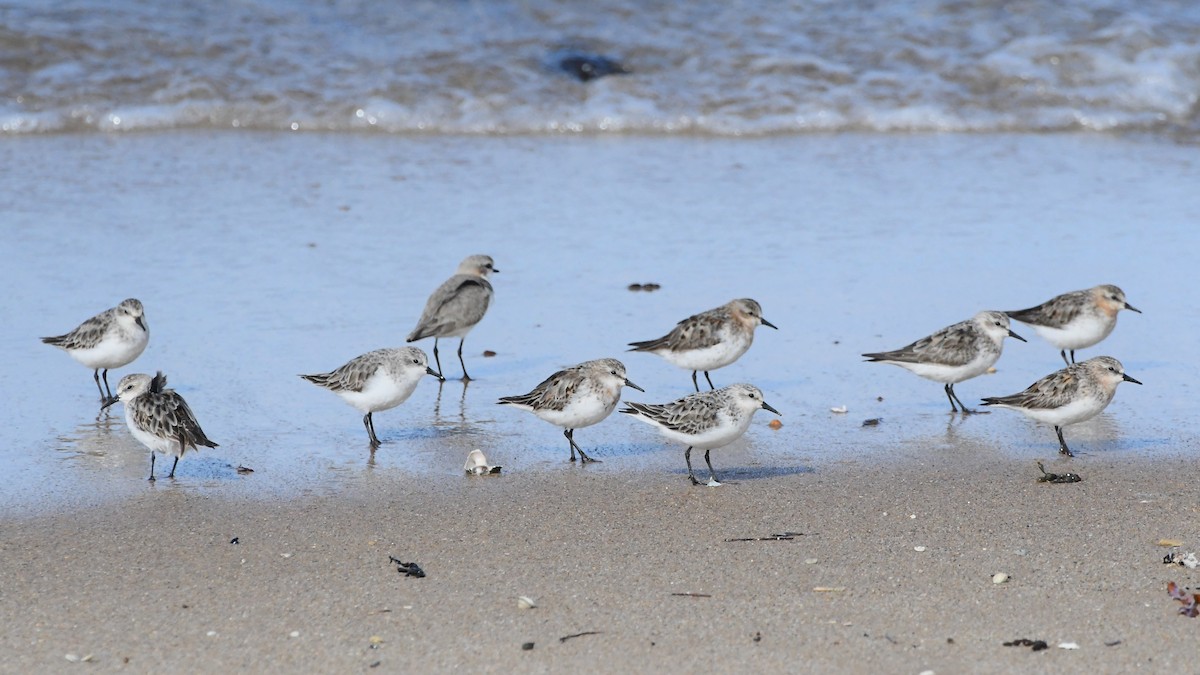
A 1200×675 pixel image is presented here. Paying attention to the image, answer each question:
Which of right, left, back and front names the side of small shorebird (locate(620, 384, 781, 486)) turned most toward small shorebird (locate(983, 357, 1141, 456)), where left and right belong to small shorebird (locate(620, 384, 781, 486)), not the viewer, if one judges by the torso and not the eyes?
front

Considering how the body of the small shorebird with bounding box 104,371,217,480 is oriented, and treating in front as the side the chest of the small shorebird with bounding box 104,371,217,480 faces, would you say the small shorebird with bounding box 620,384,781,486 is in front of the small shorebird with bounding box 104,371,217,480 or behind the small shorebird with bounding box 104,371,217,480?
behind

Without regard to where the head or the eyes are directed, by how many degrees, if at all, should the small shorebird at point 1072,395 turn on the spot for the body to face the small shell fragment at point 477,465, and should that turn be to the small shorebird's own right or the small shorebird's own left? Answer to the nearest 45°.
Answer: approximately 135° to the small shorebird's own right

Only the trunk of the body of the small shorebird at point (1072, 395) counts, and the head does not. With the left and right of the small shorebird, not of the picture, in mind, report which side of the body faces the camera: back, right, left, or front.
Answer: right

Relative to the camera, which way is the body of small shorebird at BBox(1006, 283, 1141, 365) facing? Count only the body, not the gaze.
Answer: to the viewer's right

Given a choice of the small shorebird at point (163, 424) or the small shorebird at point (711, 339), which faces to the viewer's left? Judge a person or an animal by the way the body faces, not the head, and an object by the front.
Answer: the small shorebird at point (163, 424)

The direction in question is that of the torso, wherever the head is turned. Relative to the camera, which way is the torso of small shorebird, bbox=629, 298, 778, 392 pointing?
to the viewer's right

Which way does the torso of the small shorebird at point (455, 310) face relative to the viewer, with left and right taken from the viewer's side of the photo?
facing away from the viewer and to the right of the viewer

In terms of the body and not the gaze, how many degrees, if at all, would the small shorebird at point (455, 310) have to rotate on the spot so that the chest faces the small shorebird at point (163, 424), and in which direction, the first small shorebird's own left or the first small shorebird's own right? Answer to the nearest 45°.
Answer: approximately 180°

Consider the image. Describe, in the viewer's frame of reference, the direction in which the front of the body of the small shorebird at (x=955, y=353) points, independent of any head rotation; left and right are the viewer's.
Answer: facing to the right of the viewer
